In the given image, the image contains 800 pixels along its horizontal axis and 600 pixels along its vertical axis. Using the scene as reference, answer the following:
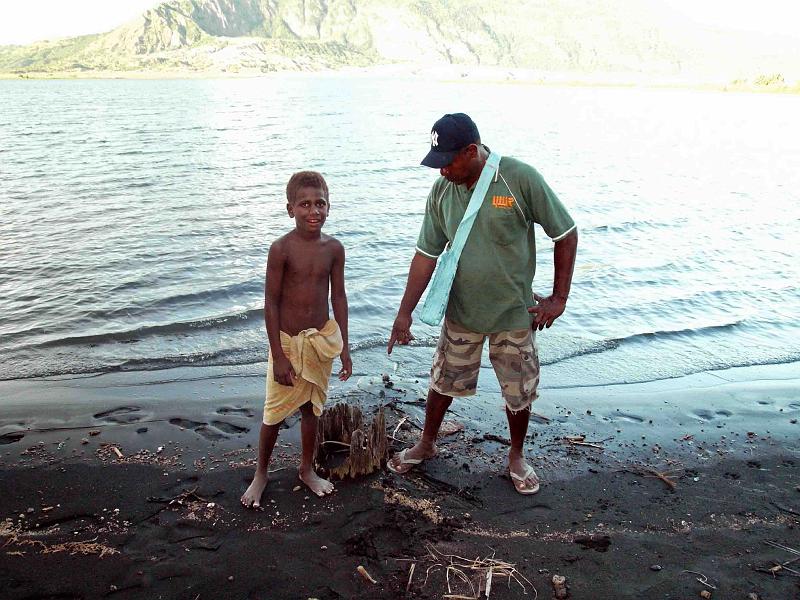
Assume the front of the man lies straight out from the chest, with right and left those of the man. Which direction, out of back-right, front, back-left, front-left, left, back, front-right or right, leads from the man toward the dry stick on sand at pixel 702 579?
front-left

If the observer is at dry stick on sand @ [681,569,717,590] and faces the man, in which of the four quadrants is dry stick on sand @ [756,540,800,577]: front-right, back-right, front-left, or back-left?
back-right

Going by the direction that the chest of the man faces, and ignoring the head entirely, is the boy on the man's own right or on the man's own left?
on the man's own right

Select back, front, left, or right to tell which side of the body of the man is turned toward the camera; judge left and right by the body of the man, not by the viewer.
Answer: front

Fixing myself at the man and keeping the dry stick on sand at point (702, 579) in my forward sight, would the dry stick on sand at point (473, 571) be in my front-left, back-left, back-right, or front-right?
front-right

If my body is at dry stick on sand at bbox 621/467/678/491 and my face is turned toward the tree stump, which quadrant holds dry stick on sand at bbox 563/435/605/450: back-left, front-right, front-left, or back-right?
front-right
